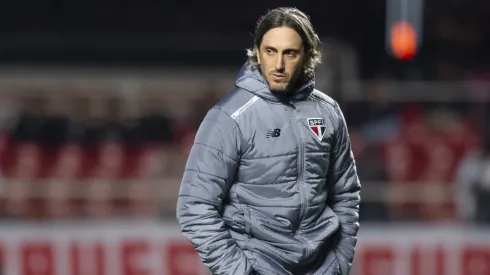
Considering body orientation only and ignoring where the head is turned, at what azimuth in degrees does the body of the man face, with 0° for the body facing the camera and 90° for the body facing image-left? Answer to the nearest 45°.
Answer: approximately 315°
